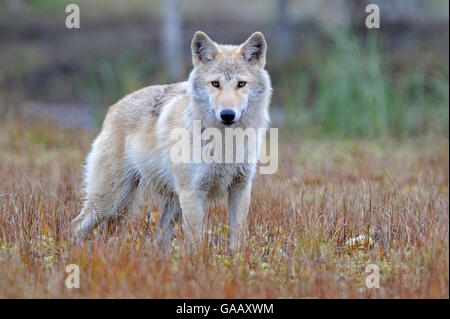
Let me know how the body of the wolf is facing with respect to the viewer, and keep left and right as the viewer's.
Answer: facing the viewer and to the right of the viewer
